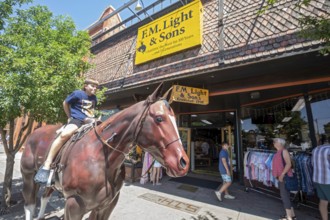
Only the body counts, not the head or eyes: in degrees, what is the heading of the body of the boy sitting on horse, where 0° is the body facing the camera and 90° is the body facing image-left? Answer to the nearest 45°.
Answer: approximately 315°

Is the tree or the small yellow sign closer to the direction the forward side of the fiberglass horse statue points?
the small yellow sign

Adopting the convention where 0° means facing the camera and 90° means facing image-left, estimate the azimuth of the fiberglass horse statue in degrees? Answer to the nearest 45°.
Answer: approximately 315°

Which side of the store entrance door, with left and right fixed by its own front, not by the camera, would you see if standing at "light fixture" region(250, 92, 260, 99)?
left

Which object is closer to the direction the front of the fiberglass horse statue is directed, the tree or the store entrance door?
the store entrance door

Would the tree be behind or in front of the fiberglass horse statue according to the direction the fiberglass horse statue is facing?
behind

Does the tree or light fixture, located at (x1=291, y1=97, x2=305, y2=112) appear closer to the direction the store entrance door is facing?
the tree

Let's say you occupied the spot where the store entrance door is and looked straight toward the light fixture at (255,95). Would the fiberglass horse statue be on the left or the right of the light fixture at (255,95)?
right

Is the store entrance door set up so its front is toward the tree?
yes
